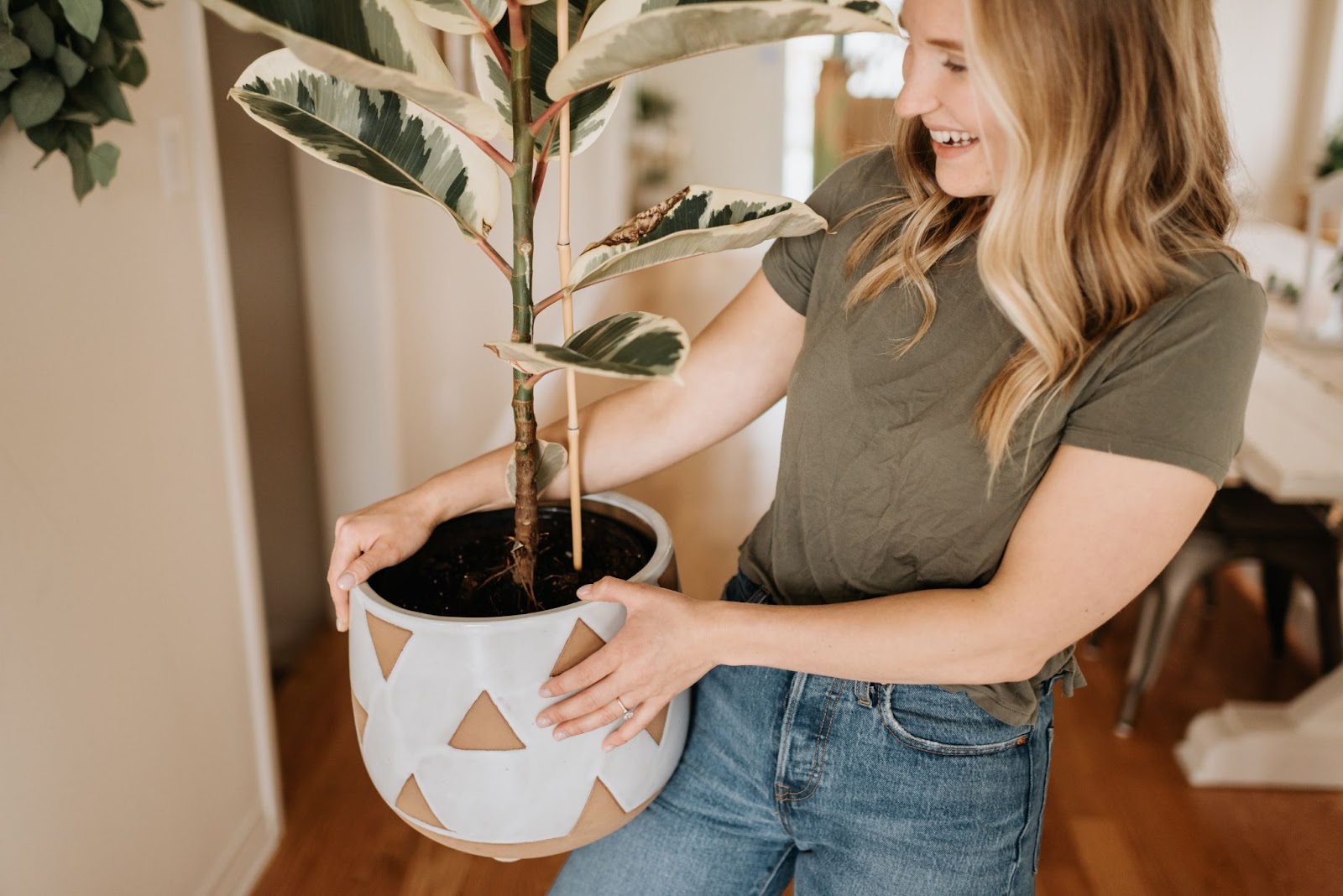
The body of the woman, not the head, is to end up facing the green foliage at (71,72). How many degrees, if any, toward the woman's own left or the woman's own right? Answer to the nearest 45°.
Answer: approximately 45° to the woman's own right

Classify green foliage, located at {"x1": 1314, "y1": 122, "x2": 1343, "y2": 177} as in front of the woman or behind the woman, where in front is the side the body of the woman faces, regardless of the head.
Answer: behind

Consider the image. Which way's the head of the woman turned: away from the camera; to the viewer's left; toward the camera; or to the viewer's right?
to the viewer's left

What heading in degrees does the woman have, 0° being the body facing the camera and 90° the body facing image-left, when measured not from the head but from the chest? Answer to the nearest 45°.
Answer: approximately 45°

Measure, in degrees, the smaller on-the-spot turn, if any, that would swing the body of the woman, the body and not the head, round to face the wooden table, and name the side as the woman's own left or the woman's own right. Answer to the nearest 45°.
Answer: approximately 180°
